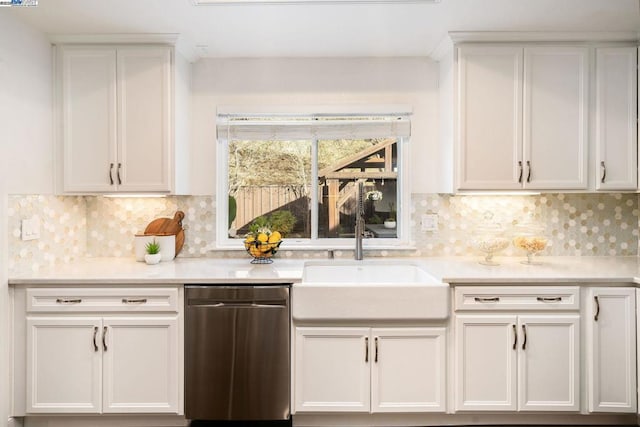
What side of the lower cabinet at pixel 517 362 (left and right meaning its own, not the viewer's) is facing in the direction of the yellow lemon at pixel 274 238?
right

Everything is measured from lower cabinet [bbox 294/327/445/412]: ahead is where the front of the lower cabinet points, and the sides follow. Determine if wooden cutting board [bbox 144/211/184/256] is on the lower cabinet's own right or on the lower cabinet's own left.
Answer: on the lower cabinet's own right

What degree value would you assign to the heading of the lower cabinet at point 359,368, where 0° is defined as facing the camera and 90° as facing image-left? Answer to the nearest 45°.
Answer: approximately 0°

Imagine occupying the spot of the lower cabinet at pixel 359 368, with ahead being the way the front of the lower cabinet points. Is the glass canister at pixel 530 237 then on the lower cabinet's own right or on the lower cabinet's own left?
on the lower cabinet's own left

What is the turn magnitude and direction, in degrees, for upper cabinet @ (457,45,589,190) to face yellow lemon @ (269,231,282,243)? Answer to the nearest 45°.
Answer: approximately 90° to its right
